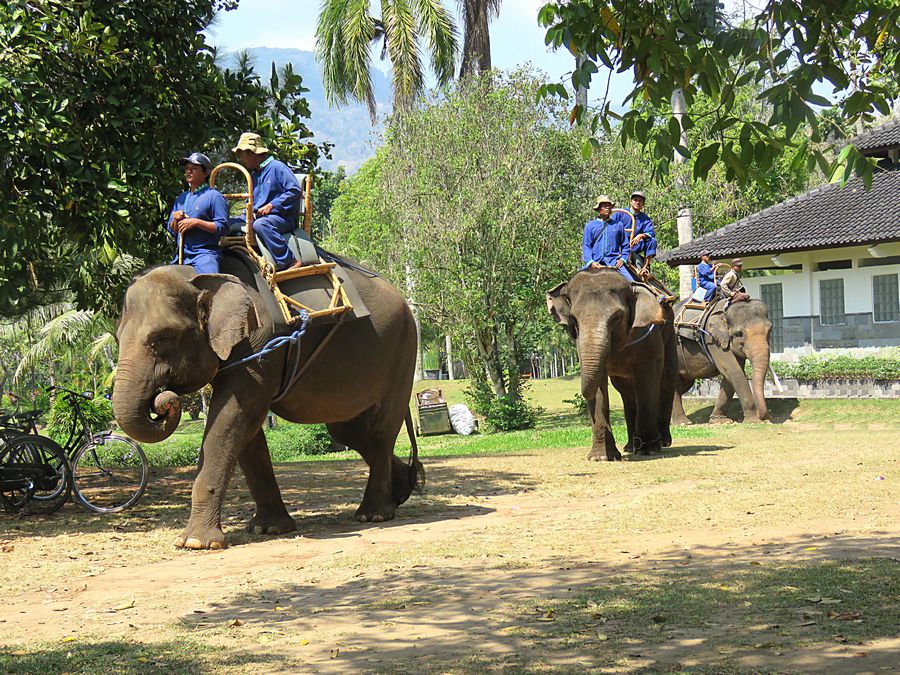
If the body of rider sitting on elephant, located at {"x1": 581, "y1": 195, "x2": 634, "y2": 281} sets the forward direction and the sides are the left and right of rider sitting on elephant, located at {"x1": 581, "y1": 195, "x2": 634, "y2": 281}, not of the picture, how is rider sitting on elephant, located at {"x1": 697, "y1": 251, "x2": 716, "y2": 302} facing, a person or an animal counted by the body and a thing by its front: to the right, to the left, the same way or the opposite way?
to the left

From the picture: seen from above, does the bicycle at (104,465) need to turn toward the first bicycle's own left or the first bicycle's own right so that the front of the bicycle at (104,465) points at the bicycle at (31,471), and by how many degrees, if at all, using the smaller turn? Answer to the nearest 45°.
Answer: approximately 135° to the first bicycle's own right

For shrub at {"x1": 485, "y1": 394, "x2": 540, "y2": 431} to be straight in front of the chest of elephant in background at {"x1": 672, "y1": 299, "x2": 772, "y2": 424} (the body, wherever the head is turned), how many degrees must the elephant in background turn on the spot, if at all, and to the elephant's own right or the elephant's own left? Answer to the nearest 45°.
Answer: approximately 180°

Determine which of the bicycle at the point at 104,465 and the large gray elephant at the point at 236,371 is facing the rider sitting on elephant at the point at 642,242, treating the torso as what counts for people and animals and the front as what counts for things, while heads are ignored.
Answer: the bicycle

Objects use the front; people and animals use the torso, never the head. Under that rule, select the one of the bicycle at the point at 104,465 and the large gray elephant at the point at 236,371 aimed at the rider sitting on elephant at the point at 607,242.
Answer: the bicycle

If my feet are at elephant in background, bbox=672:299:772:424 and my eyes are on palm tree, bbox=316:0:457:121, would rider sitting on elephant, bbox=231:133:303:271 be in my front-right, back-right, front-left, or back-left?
back-left

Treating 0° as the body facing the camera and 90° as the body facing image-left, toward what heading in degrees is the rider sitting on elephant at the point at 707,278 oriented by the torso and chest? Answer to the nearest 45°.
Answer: approximately 270°

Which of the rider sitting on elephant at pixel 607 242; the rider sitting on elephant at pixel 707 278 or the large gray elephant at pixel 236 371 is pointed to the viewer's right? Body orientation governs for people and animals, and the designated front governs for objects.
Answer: the rider sitting on elephant at pixel 707 278

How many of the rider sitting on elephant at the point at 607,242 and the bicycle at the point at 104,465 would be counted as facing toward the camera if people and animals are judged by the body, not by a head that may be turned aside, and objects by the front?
1

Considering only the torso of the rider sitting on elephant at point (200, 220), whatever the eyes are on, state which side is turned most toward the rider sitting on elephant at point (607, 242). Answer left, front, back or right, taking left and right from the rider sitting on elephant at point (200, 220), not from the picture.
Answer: back

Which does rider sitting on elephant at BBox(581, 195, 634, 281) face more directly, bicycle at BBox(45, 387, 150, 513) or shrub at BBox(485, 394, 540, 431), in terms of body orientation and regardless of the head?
the bicycle

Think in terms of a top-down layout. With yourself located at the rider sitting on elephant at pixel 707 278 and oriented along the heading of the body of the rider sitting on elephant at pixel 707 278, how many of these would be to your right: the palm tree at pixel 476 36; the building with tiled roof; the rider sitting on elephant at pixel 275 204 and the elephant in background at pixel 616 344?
2
